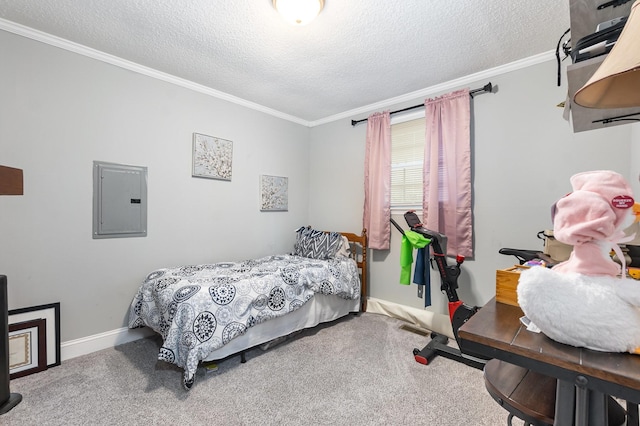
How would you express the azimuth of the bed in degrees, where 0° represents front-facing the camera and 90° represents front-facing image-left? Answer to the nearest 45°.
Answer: approximately 45°

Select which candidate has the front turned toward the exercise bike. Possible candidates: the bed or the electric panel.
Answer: the electric panel

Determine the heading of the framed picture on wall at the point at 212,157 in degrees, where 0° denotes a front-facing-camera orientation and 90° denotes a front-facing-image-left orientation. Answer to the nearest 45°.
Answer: approximately 315°

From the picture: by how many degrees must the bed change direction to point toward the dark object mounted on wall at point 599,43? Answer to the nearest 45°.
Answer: approximately 90° to its left

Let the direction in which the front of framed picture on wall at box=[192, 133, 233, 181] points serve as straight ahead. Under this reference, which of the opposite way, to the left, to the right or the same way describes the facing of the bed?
to the right

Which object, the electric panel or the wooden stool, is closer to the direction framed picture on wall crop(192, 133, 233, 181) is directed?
the wooden stool

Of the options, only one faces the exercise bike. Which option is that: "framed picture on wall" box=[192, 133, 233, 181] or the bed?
the framed picture on wall

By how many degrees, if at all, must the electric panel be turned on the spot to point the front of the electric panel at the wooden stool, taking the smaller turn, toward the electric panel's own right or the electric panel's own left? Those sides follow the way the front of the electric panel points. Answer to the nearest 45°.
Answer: approximately 45° to the electric panel's own right
